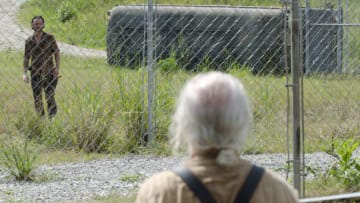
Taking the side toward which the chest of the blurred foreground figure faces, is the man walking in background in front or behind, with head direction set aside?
in front

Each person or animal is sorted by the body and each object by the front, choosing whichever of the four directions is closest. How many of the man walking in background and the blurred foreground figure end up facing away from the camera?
1

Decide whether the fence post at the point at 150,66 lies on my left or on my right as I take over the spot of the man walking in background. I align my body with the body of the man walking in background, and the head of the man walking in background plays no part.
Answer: on my left

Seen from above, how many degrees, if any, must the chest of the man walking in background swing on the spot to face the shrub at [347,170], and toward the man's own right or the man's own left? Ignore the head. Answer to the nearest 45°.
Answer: approximately 45° to the man's own left

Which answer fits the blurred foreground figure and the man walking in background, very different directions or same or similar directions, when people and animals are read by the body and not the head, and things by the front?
very different directions

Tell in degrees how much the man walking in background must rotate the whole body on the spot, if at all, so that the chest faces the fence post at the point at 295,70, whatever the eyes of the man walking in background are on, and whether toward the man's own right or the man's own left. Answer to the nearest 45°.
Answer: approximately 45° to the man's own left

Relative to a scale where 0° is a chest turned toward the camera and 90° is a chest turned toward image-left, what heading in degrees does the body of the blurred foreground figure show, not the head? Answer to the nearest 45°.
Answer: approximately 180°

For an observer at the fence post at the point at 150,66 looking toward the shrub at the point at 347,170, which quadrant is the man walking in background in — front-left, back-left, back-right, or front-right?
back-right

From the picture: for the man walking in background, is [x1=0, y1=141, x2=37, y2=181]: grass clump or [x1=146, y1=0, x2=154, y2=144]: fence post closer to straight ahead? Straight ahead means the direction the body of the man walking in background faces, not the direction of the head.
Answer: the grass clump

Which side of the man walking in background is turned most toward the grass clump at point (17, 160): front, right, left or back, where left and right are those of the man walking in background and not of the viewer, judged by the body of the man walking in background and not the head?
front

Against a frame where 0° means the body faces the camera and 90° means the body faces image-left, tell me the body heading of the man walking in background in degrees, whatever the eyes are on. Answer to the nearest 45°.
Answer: approximately 0°

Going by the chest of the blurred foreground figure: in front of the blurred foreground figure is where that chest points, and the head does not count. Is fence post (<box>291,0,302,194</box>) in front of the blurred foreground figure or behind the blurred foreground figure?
in front

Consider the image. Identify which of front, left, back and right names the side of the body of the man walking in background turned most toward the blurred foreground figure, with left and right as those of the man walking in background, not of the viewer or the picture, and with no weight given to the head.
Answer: front
